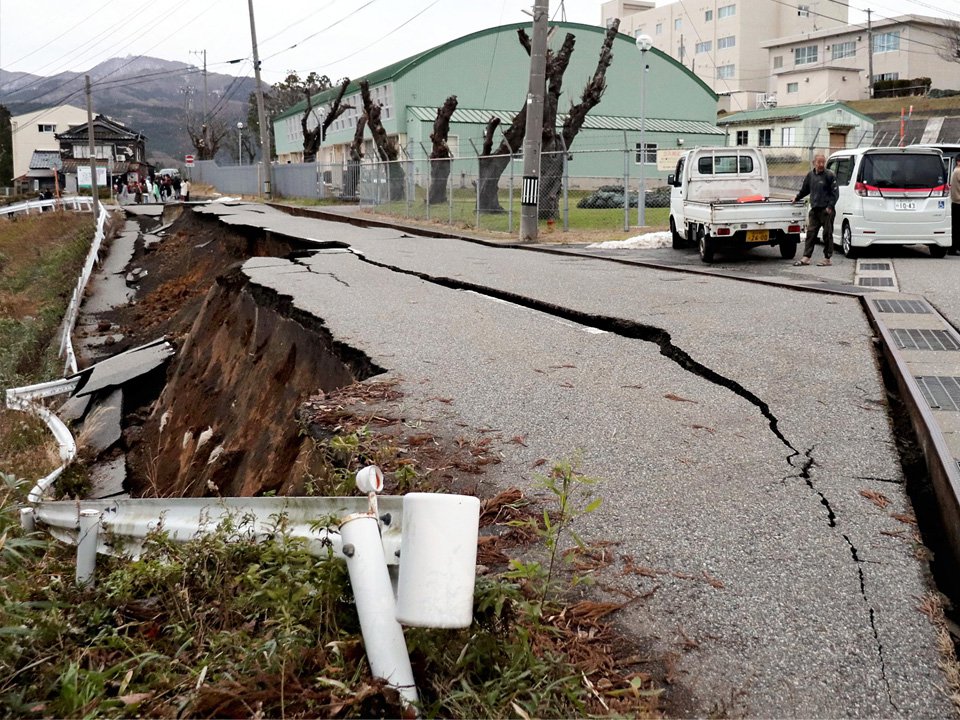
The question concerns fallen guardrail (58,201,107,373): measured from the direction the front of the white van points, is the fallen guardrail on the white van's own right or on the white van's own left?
on the white van's own left

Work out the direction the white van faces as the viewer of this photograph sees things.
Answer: facing away from the viewer

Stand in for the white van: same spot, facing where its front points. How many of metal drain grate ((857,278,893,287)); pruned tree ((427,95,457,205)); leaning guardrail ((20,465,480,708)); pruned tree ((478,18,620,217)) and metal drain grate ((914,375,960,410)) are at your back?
3

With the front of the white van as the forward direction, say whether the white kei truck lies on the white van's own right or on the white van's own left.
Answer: on the white van's own left

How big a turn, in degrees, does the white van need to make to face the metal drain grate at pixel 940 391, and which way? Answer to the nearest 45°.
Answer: approximately 180°

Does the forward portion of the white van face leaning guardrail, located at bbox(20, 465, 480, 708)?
no

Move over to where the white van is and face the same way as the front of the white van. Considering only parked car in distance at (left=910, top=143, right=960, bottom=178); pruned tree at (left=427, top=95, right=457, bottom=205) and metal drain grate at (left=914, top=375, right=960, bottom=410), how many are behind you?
1

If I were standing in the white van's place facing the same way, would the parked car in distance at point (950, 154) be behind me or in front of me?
in front

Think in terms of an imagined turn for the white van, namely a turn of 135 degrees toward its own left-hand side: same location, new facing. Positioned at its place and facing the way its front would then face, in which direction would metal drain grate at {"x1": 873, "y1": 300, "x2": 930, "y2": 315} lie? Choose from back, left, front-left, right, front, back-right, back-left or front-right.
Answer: front-left

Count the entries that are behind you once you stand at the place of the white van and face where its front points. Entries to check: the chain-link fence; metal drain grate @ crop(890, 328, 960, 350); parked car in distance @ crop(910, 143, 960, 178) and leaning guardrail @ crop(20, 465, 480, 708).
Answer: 2

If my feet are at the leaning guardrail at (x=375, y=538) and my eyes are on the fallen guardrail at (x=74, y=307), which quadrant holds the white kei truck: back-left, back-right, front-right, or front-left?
front-right

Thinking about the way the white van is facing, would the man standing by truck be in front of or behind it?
behind

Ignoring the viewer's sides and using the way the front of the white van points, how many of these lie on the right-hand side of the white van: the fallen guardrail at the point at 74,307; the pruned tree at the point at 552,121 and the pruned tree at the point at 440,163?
0

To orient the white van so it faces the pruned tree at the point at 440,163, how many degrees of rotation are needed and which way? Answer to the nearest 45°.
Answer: approximately 45° to its left

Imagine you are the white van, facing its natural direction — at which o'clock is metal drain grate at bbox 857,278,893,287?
The metal drain grate is roughly at 6 o'clock from the white van.

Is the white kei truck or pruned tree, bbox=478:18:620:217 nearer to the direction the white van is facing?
the pruned tree
